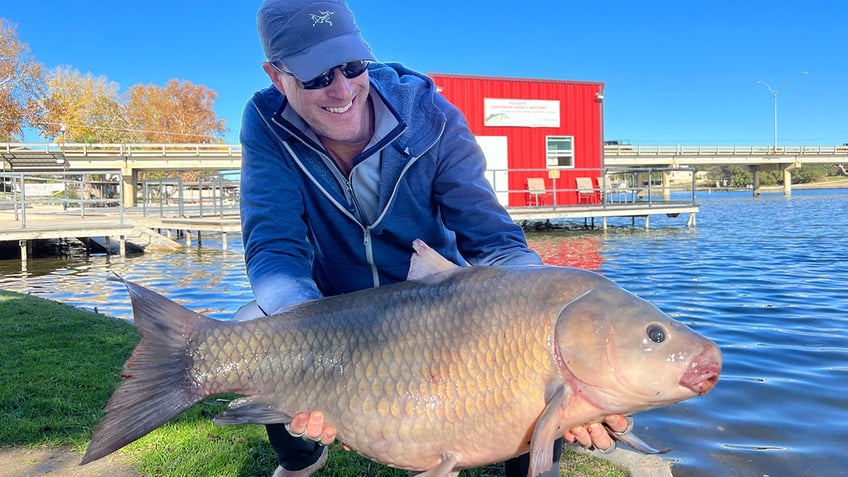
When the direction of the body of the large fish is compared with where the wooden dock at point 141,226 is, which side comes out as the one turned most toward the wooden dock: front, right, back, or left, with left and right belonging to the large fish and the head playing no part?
left

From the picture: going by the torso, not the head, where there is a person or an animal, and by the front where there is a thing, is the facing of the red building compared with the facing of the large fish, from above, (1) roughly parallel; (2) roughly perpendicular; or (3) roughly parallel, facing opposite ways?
roughly perpendicular

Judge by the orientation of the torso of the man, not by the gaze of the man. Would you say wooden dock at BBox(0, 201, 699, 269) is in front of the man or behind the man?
behind

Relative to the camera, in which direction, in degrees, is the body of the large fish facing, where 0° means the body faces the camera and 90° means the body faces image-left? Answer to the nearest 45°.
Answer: approximately 270°

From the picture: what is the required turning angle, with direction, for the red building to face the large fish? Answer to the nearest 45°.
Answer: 0° — it already faces it

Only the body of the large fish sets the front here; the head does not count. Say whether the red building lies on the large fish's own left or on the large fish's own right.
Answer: on the large fish's own left

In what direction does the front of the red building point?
toward the camera

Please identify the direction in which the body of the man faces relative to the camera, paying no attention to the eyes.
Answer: toward the camera
